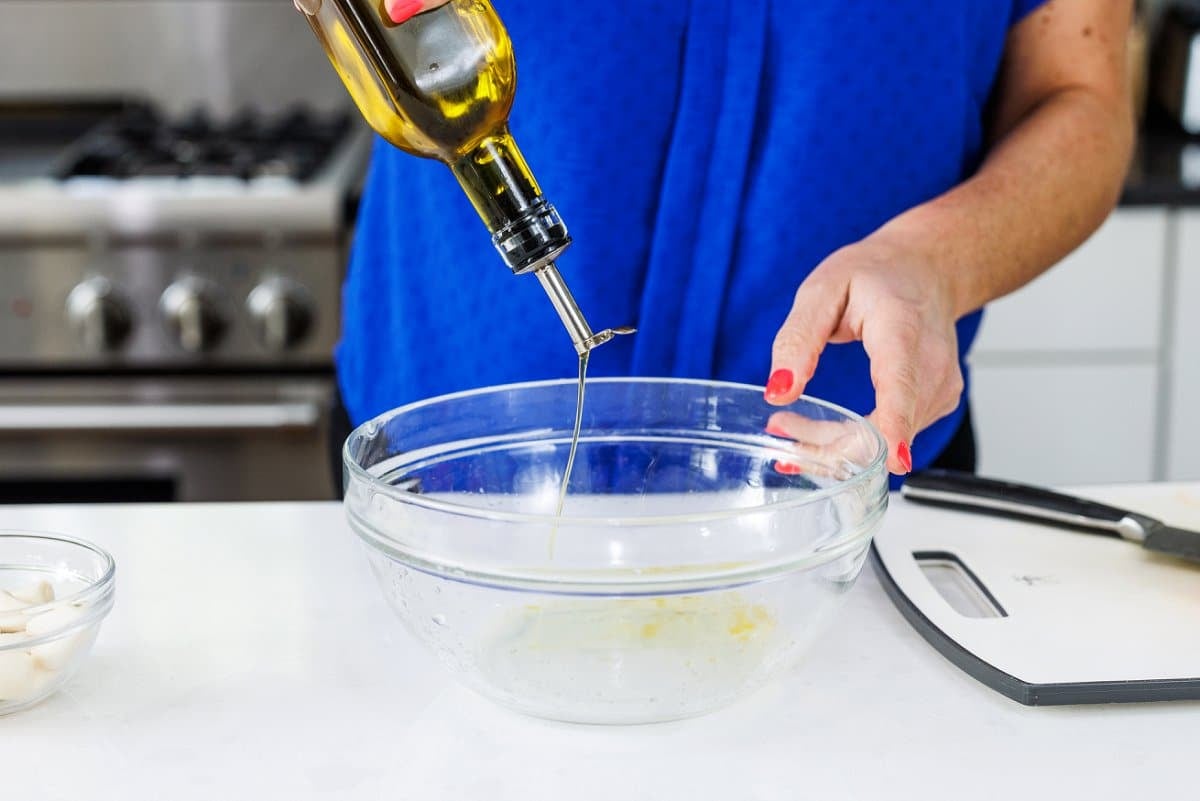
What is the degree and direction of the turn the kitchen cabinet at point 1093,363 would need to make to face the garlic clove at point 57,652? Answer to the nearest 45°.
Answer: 0° — it already faces it

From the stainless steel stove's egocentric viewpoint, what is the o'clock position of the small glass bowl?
The small glass bowl is roughly at 12 o'clock from the stainless steel stove.

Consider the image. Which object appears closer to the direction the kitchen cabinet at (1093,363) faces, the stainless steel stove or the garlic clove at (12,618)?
the garlic clove

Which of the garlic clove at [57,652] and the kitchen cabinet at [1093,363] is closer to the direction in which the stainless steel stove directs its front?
the garlic clove

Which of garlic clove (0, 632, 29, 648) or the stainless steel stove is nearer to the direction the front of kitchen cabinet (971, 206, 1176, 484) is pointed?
the garlic clove

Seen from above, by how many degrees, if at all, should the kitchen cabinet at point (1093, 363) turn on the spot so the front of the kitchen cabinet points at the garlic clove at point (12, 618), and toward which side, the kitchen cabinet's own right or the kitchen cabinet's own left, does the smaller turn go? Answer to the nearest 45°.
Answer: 0° — it already faces it

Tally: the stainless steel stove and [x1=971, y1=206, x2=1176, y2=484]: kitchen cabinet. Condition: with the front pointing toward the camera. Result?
2

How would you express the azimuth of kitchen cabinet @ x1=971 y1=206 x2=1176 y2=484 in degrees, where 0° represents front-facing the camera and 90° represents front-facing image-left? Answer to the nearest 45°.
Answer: approximately 0°
